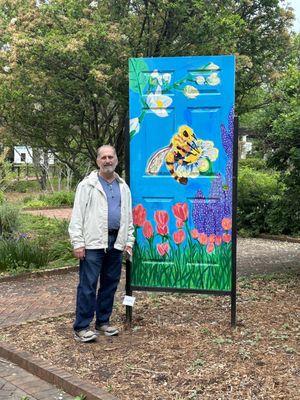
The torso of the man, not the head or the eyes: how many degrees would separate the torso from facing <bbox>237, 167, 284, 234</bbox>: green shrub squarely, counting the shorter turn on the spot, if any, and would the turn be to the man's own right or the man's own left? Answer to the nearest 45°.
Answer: approximately 90° to the man's own left

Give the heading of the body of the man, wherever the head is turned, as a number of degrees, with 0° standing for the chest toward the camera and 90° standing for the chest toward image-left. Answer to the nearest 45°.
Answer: approximately 315°

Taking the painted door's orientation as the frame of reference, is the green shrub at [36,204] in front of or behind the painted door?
behind

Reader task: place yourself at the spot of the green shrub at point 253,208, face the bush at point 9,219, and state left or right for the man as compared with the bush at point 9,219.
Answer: left

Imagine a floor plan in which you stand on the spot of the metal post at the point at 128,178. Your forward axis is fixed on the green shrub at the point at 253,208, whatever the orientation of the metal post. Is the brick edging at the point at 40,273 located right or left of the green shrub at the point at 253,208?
left

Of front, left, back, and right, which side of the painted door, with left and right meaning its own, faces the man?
right

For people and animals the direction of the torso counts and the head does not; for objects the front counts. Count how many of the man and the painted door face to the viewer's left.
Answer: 0

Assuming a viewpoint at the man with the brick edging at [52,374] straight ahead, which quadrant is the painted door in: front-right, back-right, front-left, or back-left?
back-left

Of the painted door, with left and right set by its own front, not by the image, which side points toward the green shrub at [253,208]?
back
